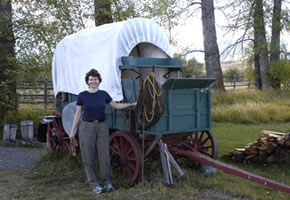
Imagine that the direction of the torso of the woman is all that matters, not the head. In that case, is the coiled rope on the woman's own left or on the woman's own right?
on the woman's own left

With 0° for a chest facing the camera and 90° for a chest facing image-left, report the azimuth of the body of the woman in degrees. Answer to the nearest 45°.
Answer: approximately 0°

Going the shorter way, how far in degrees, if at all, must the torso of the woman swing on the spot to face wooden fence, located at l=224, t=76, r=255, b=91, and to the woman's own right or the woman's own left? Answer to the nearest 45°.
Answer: approximately 135° to the woman's own left

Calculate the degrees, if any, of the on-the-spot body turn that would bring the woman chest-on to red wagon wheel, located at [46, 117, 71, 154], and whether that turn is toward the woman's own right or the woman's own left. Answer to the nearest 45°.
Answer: approximately 180°

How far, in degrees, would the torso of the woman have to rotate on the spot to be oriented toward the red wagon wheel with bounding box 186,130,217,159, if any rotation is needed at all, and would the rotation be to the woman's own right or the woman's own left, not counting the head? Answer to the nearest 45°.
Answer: approximately 135° to the woman's own left
